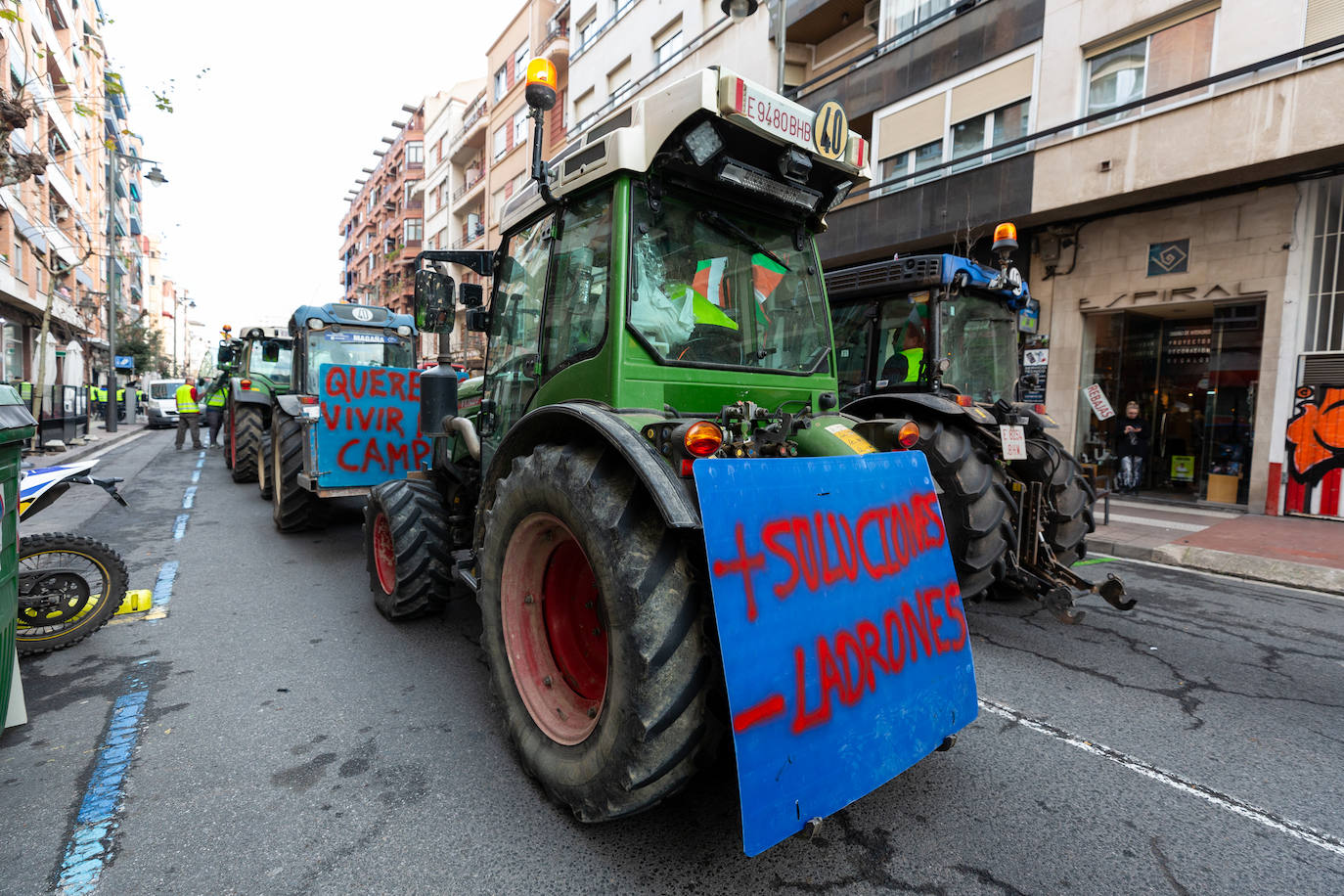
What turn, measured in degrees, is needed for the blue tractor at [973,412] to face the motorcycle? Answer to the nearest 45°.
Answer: approximately 90° to its left

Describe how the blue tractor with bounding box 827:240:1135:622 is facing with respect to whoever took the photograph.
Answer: facing away from the viewer and to the left of the viewer

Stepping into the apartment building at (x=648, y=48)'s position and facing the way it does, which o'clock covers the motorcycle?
The motorcycle is roughly at 11 o'clock from the apartment building.

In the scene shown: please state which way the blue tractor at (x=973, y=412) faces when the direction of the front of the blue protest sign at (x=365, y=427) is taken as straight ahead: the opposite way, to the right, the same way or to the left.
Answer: the opposite way

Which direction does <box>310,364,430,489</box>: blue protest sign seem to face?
toward the camera

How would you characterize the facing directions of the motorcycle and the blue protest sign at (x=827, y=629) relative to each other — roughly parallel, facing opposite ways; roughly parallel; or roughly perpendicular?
roughly perpendicular

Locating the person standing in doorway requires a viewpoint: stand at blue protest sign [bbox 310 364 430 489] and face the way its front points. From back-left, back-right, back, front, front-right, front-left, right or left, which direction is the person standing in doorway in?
left

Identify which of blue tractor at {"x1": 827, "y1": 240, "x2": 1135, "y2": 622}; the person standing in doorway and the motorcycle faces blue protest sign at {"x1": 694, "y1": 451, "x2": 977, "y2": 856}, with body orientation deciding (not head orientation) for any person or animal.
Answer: the person standing in doorway

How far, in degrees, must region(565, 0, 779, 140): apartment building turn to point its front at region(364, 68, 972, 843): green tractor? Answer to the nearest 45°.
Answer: approximately 45° to its left

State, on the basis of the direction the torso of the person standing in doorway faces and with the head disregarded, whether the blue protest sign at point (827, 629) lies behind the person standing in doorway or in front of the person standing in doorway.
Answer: in front

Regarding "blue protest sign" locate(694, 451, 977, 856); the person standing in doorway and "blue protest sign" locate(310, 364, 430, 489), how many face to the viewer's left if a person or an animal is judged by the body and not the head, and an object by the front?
0

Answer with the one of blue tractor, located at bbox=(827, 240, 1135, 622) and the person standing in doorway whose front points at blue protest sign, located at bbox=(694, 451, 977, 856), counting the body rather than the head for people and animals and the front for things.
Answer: the person standing in doorway

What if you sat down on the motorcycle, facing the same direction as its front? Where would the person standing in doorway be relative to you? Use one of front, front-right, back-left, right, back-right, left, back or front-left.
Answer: back

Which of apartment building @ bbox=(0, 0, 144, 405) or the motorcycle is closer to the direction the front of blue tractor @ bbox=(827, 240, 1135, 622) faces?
the apartment building

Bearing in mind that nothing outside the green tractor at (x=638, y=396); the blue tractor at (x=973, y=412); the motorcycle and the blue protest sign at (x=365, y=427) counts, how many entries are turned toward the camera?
1
